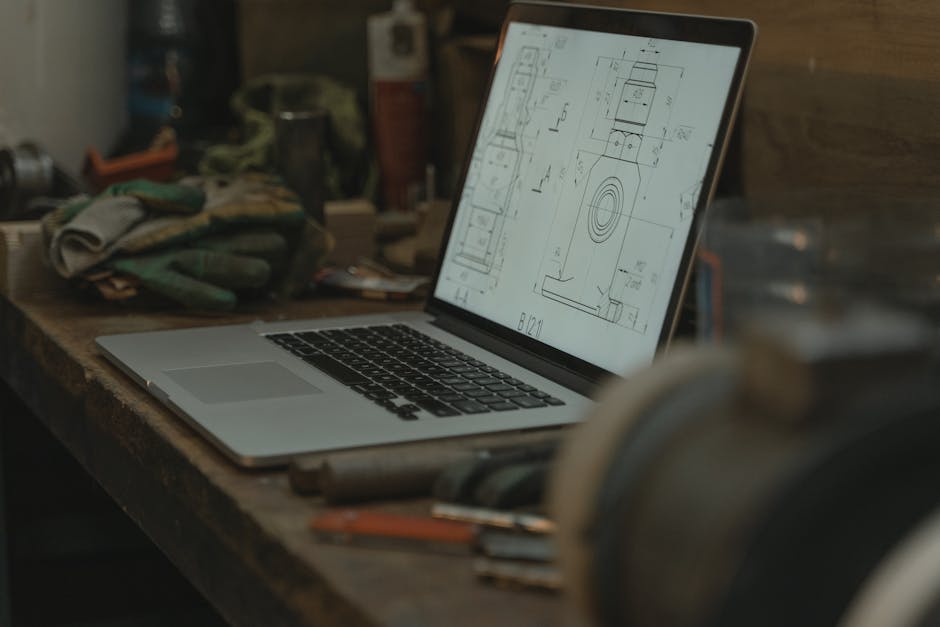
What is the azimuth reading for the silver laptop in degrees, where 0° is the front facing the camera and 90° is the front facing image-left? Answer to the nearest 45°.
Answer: approximately 45°

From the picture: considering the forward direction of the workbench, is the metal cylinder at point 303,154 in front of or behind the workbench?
behind

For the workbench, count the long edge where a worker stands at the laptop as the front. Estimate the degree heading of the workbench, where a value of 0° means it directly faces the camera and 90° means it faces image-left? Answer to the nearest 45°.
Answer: approximately 45°

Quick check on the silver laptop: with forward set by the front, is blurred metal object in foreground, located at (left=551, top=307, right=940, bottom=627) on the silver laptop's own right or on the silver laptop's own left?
on the silver laptop's own left

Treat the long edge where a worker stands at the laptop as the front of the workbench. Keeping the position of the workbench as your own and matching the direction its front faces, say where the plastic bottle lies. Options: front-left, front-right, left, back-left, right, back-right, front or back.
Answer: back-right

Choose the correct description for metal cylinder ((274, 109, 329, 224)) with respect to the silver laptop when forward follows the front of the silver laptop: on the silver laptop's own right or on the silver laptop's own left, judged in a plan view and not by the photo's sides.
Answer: on the silver laptop's own right

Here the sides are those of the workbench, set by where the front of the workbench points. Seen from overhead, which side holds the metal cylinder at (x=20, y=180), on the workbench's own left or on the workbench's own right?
on the workbench's own right

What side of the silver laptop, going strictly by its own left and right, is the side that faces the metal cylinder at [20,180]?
right

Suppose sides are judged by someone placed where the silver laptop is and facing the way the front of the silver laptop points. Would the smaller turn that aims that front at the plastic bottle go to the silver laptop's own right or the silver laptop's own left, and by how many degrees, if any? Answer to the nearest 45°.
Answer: approximately 135° to the silver laptop's own right

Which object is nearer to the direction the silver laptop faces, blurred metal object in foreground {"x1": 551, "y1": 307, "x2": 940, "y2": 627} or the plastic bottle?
the blurred metal object in foreground
